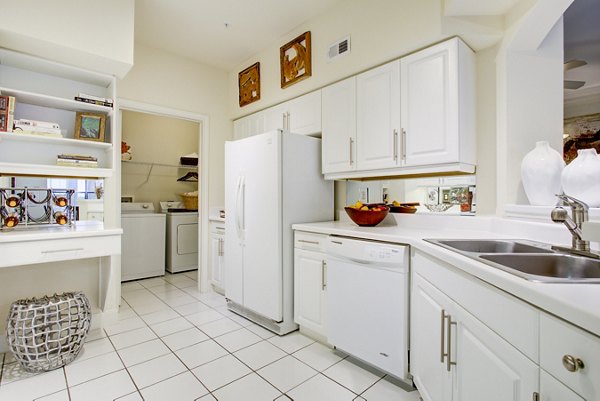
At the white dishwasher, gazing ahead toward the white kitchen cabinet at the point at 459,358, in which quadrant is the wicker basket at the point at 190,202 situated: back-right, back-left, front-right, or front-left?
back-right

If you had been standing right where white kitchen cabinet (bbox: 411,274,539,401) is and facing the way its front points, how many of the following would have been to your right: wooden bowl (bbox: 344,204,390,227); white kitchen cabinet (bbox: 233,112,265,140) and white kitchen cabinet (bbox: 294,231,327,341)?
3

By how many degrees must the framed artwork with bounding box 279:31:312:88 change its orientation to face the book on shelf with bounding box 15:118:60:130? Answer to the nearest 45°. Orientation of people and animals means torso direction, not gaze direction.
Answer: approximately 45° to its right

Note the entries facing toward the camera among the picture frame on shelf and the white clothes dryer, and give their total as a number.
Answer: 2

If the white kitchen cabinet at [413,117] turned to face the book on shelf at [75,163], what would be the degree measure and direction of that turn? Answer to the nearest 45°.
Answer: approximately 45° to its right

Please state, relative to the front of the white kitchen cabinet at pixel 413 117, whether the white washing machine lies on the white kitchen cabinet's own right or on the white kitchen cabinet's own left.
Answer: on the white kitchen cabinet's own right

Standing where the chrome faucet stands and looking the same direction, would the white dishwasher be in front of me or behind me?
in front

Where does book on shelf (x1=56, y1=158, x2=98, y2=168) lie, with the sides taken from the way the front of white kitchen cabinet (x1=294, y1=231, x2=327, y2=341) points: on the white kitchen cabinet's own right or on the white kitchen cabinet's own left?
on the white kitchen cabinet's own right

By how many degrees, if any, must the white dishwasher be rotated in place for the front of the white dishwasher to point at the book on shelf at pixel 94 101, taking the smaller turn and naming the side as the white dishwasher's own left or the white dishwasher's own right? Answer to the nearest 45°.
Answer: approximately 45° to the white dishwasher's own right

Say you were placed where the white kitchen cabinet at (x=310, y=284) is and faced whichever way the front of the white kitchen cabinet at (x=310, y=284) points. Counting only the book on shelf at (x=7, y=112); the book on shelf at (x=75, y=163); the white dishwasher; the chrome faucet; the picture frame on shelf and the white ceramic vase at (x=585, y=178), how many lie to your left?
3

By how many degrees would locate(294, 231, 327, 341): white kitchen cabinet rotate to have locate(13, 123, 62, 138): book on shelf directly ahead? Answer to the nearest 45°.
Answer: approximately 45° to its right

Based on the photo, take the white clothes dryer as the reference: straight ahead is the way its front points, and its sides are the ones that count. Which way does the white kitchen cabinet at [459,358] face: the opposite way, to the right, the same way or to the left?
to the right

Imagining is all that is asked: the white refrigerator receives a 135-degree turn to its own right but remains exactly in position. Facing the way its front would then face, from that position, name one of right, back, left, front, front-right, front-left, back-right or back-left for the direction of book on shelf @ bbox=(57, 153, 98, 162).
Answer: left

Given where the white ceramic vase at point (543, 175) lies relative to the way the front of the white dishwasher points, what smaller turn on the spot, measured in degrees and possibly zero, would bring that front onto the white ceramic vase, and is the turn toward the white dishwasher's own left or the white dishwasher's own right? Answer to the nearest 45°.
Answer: approximately 135° to the white dishwasher's own left
